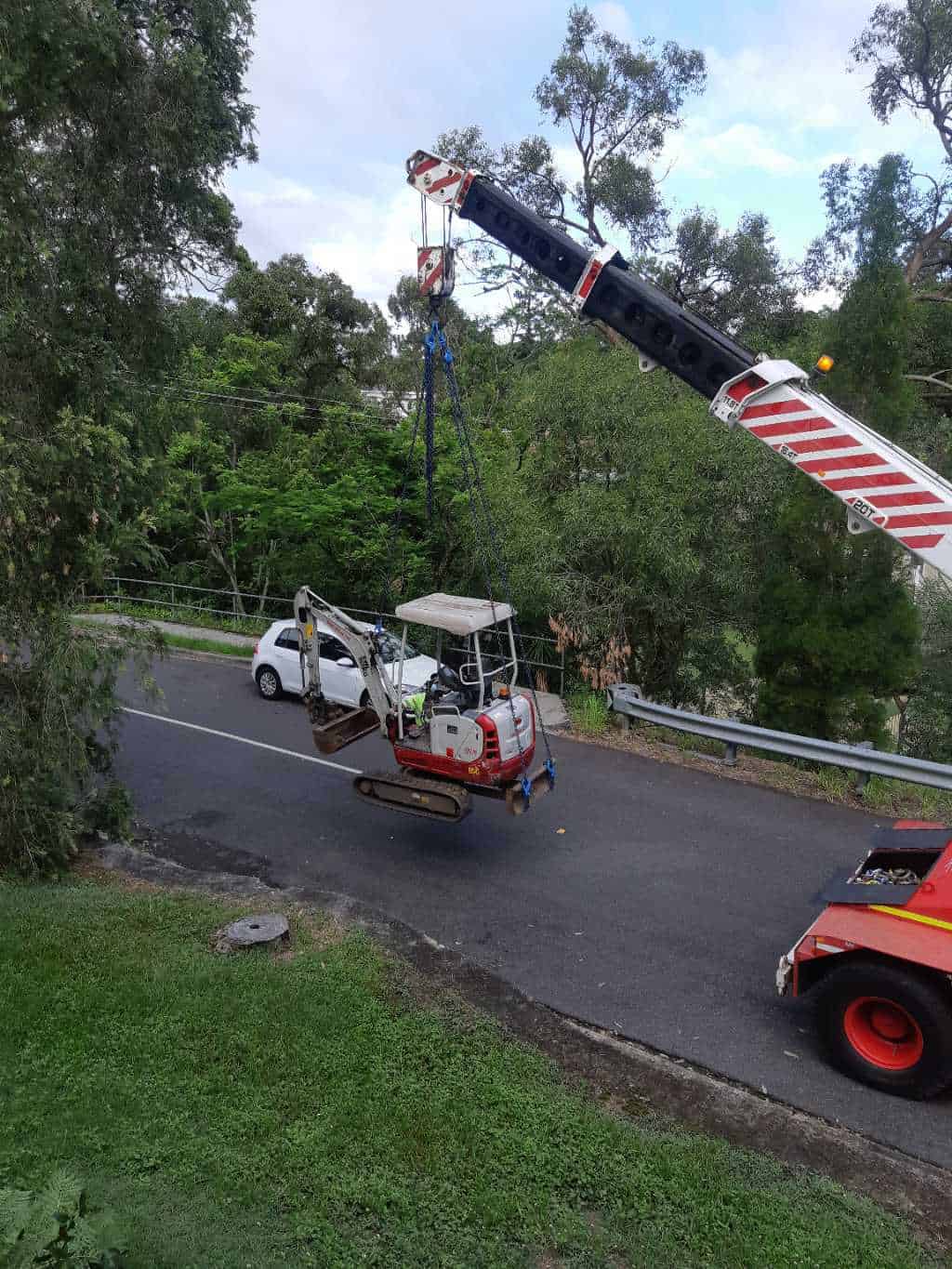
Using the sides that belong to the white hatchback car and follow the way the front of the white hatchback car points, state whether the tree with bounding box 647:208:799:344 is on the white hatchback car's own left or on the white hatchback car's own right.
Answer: on the white hatchback car's own left

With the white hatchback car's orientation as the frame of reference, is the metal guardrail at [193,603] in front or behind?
behind

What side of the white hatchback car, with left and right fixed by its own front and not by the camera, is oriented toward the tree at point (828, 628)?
front

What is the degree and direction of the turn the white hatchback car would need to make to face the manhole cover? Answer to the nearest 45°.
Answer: approximately 45° to its right

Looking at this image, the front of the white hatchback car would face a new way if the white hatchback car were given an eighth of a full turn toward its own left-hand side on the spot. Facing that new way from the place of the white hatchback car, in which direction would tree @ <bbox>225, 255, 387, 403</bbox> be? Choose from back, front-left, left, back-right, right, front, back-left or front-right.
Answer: left

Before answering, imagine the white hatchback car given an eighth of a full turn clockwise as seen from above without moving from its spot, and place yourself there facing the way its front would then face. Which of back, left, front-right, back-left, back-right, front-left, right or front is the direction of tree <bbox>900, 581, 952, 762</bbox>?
left

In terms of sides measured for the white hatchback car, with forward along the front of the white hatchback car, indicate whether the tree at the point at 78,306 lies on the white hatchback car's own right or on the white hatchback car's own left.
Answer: on the white hatchback car's own right

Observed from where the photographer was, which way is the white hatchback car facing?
facing the viewer and to the right of the viewer
